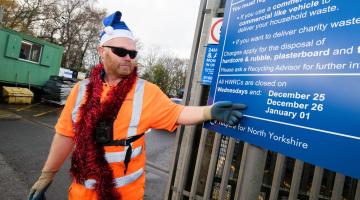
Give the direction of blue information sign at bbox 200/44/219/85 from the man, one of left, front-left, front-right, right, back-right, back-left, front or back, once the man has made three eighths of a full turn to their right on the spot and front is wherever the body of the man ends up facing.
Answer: right

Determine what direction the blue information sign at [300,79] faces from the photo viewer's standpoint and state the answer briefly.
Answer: facing the viewer and to the left of the viewer

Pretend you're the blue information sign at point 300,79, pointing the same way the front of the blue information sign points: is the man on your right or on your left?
on your right

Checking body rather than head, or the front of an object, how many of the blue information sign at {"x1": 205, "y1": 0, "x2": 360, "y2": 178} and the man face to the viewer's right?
0

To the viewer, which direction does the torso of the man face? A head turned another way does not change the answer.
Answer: toward the camera

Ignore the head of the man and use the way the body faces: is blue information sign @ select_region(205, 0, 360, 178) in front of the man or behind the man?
in front

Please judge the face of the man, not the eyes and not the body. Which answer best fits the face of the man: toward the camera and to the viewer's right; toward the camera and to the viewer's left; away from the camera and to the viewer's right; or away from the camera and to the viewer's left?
toward the camera and to the viewer's right

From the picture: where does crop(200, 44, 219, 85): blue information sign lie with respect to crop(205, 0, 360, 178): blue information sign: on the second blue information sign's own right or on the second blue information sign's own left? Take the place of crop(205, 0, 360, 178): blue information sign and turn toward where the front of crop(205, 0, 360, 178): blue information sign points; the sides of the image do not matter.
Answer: on the second blue information sign's own right
